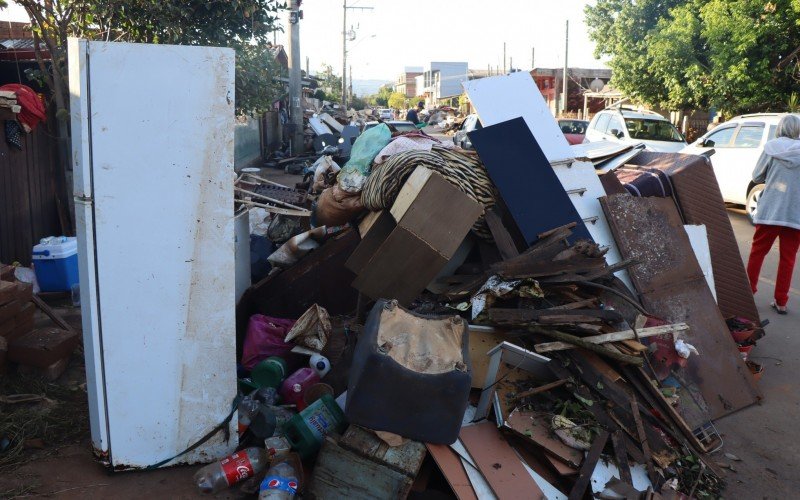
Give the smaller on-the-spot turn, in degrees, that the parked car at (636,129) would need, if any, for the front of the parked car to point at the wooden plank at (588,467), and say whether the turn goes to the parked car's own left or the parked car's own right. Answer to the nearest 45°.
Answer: approximately 45° to the parked car's own right

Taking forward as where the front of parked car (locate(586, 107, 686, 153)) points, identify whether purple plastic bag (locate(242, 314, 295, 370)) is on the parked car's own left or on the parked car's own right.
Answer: on the parked car's own right

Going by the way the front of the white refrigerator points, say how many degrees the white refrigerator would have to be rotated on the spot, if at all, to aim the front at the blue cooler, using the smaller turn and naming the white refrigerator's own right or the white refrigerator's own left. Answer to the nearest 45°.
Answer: approximately 90° to the white refrigerator's own right

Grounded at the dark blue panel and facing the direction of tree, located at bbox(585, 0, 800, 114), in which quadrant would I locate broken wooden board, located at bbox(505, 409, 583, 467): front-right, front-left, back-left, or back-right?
back-right

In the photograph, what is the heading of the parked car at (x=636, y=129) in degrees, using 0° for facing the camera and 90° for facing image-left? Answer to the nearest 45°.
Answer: approximately 315°

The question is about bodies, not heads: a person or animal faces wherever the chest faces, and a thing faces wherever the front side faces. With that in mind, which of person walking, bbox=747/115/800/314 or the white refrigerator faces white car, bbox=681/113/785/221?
the person walking

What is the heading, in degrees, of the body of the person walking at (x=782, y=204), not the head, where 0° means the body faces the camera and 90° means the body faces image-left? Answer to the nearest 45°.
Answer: approximately 180°
